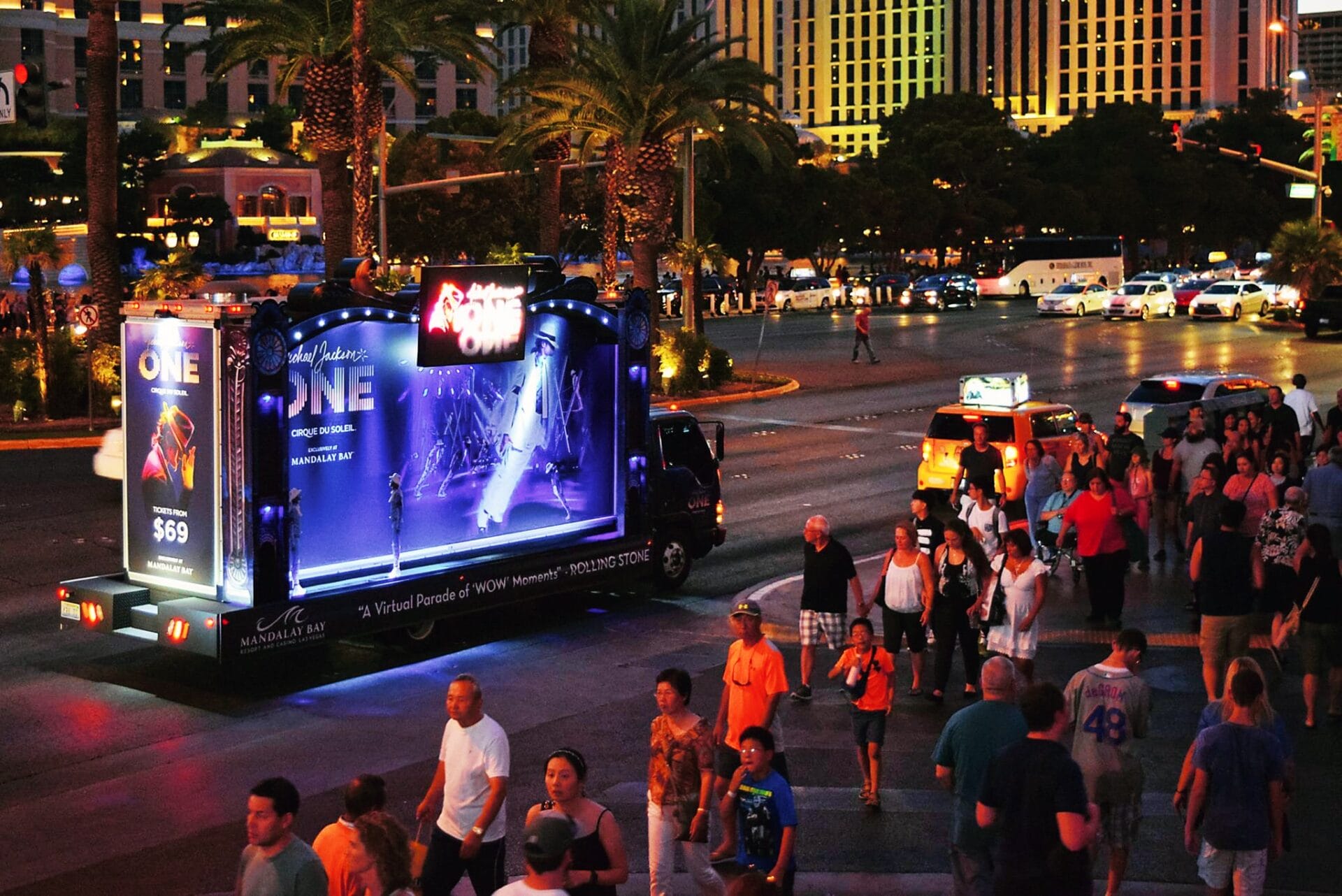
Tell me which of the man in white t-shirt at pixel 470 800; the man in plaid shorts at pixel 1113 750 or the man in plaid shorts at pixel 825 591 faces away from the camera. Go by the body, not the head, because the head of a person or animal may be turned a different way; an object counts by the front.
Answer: the man in plaid shorts at pixel 1113 750

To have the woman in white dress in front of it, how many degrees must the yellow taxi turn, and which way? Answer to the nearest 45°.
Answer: approximately 135° to its right

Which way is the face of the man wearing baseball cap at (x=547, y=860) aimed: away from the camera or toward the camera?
away from the camera

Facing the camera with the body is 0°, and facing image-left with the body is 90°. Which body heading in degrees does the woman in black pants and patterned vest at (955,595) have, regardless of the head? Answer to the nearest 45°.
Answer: approximately 0°

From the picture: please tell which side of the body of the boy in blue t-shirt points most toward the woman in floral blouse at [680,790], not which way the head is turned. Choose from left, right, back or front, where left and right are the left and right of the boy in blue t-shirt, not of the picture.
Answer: right

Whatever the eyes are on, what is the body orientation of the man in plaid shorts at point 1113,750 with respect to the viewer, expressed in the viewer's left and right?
facing away from the viewer

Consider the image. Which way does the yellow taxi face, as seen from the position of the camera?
facing away from the viewer and to the right of the viewer

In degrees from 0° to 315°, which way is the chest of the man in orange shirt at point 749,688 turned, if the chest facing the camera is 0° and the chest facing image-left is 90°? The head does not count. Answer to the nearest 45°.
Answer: approximately 45°

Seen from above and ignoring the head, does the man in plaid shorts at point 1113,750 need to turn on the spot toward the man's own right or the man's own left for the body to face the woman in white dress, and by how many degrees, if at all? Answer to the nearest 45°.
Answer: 0° — they already face them

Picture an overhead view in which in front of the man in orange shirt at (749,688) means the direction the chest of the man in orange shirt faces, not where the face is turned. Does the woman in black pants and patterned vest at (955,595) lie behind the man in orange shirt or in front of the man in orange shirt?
behind

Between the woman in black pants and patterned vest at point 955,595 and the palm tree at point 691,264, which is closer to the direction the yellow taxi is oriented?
the palm tree

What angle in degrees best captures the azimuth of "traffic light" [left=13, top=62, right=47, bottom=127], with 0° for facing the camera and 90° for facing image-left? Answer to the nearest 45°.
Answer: approximately 45°
